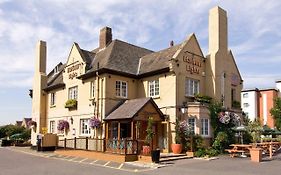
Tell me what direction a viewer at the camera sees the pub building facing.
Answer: facing the viewer and to the right of the viewer

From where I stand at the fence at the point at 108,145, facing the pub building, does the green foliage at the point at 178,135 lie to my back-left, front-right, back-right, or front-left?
front-right

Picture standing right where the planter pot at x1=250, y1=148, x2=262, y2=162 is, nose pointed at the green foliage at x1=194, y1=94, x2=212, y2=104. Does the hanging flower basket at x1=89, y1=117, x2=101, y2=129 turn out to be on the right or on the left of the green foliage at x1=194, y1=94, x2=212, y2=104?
left

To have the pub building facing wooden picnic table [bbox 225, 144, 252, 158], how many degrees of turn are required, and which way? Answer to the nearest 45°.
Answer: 0° — it already faces it

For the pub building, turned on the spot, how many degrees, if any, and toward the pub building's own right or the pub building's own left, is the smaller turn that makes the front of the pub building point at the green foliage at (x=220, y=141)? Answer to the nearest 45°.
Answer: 0° — it already faces it

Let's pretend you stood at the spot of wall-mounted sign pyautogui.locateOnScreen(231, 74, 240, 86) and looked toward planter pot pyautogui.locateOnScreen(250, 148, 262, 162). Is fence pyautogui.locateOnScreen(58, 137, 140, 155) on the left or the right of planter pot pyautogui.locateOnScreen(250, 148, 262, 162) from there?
right

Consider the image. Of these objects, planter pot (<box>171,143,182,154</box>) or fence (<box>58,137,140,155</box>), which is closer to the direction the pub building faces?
the planter pot

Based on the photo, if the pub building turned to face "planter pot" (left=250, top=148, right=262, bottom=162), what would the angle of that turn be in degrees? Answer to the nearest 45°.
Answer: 0° — it already faces it
